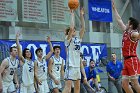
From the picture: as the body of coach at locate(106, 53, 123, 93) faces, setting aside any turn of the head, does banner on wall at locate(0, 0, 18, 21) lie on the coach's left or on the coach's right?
on the coach's right

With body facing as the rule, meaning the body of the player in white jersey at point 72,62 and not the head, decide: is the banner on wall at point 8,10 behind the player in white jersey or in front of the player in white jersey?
behind

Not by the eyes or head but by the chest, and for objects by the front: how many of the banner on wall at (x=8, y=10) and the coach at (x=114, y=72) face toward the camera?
2

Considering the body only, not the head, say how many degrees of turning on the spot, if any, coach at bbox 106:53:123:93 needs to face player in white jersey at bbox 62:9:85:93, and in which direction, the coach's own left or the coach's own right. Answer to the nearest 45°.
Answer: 0° — they already face them
